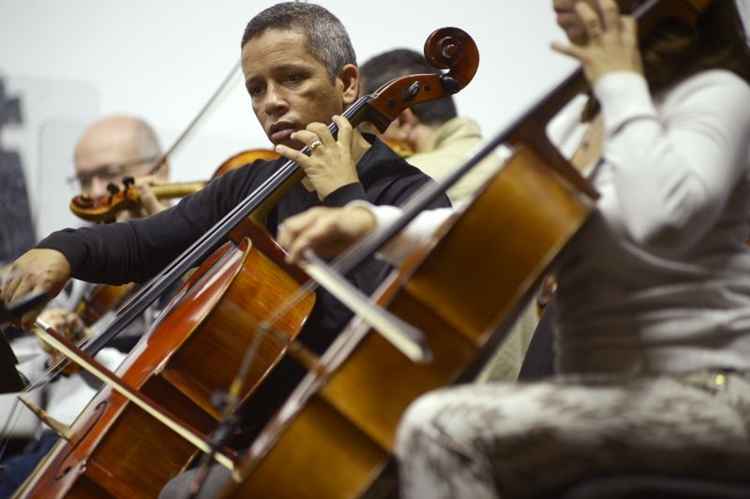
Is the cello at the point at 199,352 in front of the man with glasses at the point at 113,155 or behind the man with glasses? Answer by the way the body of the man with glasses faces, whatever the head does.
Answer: in front

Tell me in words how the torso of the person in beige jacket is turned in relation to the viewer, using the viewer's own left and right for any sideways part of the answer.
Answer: facing to the left of the viewer

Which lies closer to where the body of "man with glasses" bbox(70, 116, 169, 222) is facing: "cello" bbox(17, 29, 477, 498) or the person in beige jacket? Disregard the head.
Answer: the cello

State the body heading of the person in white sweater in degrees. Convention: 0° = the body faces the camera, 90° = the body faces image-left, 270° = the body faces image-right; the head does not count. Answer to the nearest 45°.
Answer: approximately 90°

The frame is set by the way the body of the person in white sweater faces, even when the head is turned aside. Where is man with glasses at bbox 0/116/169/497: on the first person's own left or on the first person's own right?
on the first person's own right

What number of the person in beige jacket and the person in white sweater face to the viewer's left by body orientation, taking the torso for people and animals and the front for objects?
2

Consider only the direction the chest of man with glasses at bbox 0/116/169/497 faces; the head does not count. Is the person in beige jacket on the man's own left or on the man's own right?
on the man's own left

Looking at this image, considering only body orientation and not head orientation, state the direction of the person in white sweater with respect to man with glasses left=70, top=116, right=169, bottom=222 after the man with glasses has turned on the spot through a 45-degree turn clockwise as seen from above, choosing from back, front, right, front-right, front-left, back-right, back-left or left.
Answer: left

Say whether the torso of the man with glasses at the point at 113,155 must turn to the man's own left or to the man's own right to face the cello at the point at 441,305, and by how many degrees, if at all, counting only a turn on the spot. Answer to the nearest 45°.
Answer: approximately 45° to the man's own left

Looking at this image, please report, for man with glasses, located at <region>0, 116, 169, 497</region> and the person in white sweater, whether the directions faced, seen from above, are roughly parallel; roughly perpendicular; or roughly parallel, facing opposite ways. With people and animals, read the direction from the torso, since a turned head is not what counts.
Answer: roughly perpendicular
